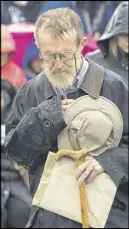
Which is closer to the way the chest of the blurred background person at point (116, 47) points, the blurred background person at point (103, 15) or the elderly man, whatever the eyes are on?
the elderly man

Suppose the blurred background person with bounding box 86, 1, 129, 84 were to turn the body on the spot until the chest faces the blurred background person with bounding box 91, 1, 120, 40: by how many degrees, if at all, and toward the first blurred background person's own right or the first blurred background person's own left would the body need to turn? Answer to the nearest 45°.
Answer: approximately 180°

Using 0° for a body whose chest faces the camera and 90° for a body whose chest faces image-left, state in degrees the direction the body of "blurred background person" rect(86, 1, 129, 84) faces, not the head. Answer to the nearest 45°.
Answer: approximately 0°
